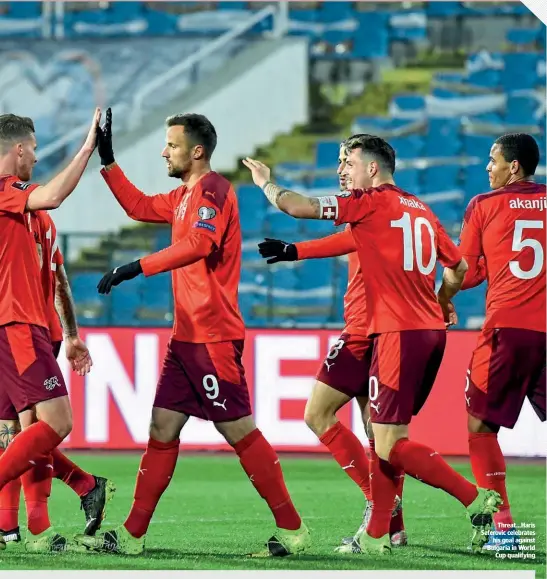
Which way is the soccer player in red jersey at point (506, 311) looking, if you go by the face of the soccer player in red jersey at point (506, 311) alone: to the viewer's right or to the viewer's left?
to the viewer's left

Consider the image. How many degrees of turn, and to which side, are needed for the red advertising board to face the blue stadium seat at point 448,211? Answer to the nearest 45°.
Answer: approximately 135° to its left

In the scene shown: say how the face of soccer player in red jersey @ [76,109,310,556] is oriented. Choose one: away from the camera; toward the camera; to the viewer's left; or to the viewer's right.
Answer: to the viewer's left

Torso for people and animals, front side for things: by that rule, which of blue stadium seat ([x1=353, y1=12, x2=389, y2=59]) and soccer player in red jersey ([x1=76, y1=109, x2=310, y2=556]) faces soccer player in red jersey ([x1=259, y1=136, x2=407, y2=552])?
the blue stadium seat

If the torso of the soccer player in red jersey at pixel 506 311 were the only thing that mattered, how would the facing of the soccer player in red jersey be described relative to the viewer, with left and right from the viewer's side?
facing away from the viewer and to the left of the viewer

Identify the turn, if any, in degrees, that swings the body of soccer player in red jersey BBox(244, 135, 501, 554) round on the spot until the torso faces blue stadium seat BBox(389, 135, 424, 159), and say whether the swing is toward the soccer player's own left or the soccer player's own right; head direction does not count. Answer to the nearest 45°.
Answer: approximately 45° to the soccer player's own right

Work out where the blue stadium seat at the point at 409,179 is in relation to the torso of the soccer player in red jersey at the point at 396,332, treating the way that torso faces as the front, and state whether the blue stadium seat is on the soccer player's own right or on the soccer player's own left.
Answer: on the soccer player's own right

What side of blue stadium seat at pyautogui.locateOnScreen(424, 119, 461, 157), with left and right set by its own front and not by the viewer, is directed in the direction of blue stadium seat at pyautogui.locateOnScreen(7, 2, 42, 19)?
right

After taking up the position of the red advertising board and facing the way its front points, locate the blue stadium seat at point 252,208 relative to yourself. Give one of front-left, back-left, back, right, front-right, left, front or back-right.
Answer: back

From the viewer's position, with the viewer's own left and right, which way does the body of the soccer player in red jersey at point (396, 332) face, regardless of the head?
facing away from the viewer and to the left of the viewer

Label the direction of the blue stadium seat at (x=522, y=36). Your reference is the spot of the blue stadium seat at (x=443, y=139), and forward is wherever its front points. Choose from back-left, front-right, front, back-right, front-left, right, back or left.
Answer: back-left

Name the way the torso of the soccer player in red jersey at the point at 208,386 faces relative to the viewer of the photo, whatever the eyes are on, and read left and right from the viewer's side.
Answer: facing to the left of the viewer
